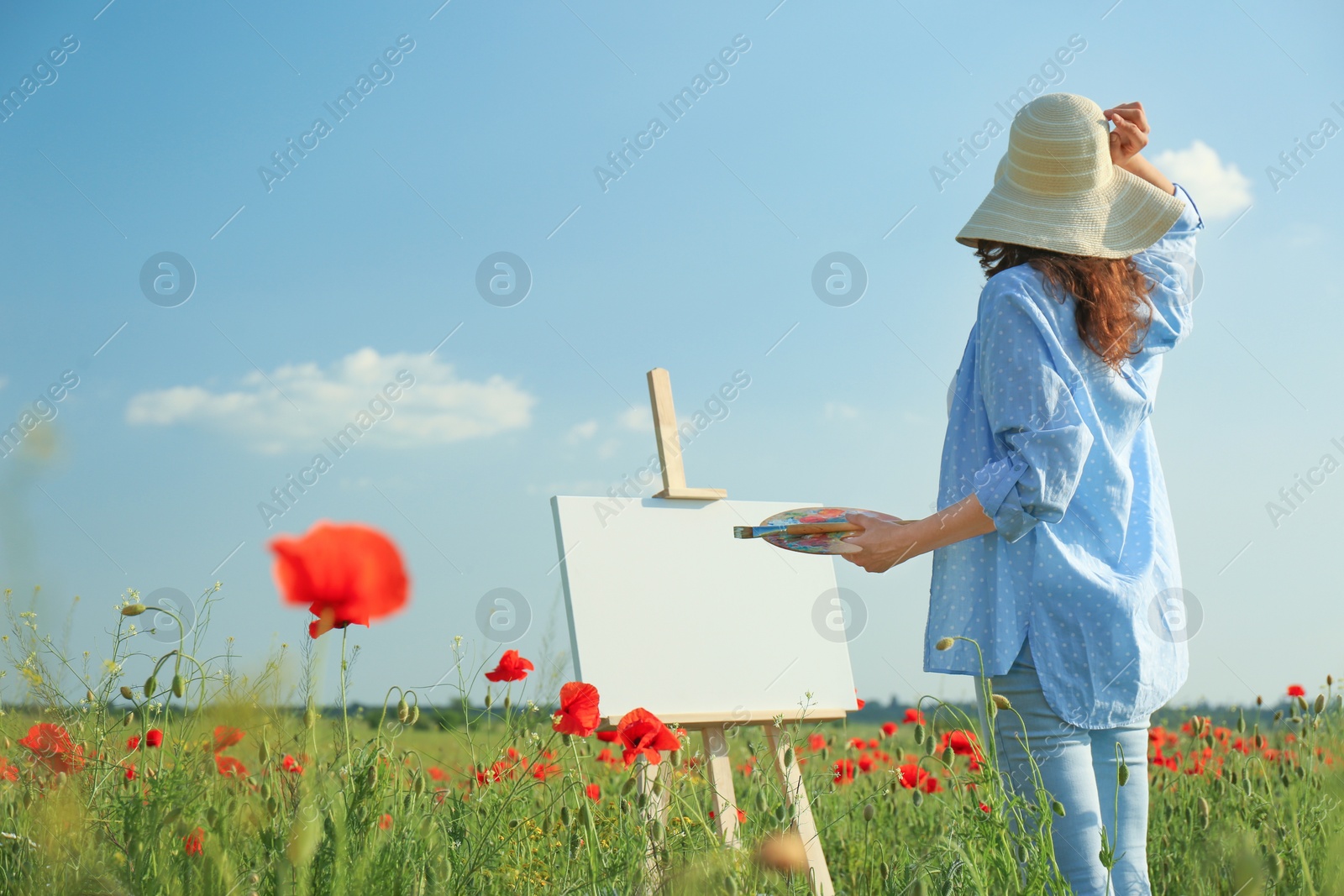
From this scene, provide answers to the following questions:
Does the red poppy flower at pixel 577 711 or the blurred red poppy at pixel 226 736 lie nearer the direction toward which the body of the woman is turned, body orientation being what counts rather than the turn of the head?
the red poppy flower

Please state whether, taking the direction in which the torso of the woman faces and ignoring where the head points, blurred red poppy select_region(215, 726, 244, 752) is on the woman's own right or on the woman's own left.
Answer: on the woman's own left

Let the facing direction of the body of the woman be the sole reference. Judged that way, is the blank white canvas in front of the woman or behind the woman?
in front

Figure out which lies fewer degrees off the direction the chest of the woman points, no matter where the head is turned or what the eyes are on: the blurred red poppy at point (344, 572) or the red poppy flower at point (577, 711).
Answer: the red poppy flower

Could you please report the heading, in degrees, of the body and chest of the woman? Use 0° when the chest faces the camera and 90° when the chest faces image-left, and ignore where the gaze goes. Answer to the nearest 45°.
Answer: approximately 135°

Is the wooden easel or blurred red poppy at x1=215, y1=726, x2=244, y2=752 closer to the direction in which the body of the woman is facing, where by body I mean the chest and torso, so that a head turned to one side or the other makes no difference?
the wooden easel

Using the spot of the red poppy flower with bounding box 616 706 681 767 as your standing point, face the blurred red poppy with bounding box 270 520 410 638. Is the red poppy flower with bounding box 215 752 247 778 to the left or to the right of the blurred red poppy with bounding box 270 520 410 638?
right

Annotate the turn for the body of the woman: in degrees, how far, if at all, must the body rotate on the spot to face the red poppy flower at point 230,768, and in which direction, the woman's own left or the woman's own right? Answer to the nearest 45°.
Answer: approximately 45° to the woman's own left

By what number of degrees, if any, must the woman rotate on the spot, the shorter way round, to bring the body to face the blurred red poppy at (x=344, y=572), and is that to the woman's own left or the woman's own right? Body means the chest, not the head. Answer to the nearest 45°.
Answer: approximately 90° to the woman's own left

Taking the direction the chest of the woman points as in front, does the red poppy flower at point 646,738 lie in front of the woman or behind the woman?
in front
